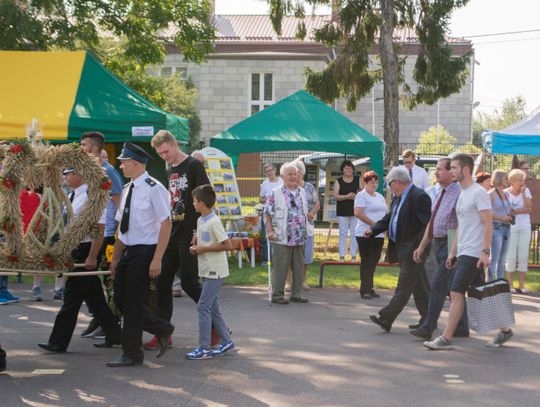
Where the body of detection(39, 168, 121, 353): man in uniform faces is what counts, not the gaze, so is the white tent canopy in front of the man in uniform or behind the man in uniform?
behind

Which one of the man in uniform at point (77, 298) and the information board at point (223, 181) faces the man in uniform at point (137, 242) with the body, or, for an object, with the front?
the information board

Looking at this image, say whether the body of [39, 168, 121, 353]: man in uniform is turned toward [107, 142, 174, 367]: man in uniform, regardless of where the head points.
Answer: no

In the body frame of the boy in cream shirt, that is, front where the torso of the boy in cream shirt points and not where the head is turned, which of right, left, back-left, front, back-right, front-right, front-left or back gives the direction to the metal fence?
right

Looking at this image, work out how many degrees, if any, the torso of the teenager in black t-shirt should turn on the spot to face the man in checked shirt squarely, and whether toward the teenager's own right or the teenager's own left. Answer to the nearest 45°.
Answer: approximately 135° to the teenager's own left

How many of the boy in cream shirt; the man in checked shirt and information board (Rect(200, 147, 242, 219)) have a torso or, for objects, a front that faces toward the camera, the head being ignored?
1

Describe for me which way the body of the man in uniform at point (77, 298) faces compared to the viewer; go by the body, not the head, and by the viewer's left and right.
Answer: facing to the left of the viewer

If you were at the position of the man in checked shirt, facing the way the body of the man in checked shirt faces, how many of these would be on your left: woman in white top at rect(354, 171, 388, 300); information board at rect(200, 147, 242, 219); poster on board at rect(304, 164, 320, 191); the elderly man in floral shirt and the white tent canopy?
0

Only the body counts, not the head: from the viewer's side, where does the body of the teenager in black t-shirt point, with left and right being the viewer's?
facing the viewer and to the left of the viewer

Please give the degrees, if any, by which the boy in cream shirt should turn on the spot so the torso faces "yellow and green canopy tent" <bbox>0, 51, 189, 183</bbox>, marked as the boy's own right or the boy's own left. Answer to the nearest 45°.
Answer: approximately 90° to the boy's own right

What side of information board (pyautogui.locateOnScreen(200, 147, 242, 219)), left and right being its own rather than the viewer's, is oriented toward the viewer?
front

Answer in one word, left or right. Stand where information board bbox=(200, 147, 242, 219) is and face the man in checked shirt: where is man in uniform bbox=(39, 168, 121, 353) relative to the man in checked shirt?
right

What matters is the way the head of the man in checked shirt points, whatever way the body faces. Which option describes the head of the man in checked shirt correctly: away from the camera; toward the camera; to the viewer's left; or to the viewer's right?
to the viewer's left

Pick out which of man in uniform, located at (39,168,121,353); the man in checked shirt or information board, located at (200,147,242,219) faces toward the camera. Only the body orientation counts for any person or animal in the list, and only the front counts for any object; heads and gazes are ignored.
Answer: the information board

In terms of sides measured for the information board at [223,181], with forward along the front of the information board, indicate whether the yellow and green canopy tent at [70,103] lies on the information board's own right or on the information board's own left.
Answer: on the information board's own right

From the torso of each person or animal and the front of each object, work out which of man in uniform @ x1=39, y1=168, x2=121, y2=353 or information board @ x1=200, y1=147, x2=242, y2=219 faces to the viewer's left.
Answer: the man in uniform

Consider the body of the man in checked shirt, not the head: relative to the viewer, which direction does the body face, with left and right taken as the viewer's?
facing to the left of the viewer

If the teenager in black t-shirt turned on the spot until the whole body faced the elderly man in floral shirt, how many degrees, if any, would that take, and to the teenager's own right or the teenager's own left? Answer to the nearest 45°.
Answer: approximately 180°

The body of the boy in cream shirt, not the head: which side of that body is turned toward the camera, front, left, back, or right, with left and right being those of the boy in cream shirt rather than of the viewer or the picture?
left

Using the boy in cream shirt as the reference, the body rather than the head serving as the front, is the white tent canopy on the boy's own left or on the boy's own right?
on the boy's own right

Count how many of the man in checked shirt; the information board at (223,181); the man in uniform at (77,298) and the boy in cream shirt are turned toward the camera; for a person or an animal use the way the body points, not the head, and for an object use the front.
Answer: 1

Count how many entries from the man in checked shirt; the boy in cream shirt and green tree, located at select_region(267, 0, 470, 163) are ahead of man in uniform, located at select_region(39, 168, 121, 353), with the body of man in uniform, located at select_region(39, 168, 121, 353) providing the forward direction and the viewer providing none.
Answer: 0

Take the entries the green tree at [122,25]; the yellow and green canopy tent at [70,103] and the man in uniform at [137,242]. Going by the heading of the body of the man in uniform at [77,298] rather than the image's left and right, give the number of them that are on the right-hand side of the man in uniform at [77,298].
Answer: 2
